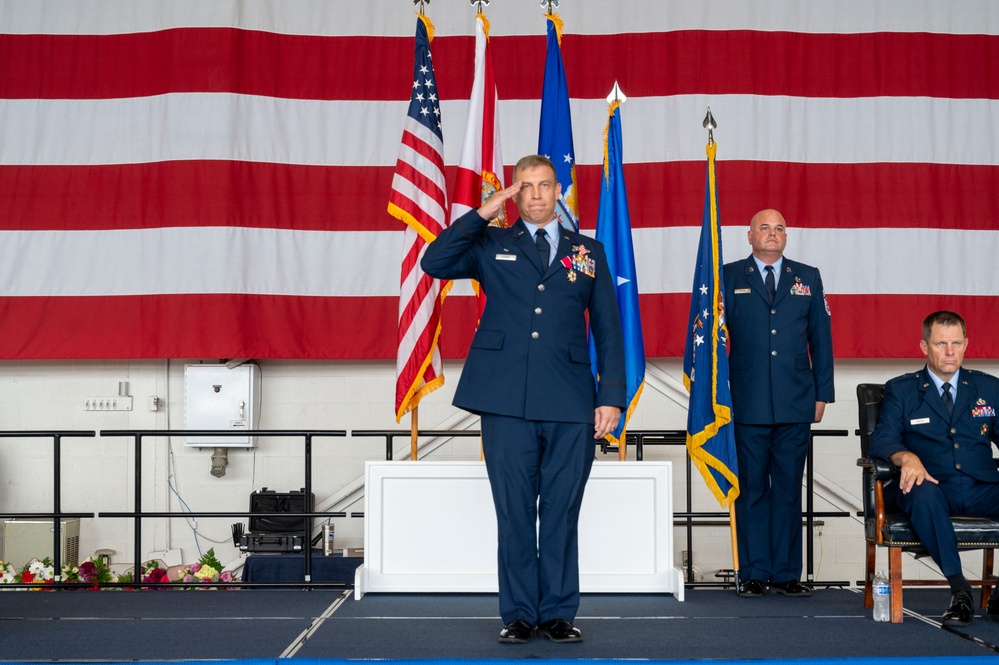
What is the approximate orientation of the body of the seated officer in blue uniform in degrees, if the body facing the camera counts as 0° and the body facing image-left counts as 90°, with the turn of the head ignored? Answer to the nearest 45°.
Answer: approximately 0°

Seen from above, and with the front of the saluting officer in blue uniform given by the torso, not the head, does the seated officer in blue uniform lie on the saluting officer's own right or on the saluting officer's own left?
on the saluting officer's own left

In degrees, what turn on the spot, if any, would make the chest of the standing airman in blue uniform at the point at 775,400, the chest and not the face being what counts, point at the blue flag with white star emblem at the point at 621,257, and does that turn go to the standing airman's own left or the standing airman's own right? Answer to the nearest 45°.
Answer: approximately 90° to the standing airman's own right

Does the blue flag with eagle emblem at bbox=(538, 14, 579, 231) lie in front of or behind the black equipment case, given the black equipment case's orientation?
in front

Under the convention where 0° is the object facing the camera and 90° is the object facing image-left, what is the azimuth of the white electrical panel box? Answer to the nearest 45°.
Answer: approximately 0°

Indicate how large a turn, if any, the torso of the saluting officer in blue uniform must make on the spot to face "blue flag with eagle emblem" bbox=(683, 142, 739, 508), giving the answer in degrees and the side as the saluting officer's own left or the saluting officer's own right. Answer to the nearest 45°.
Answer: approximately 135° to the saluting officer's own left
